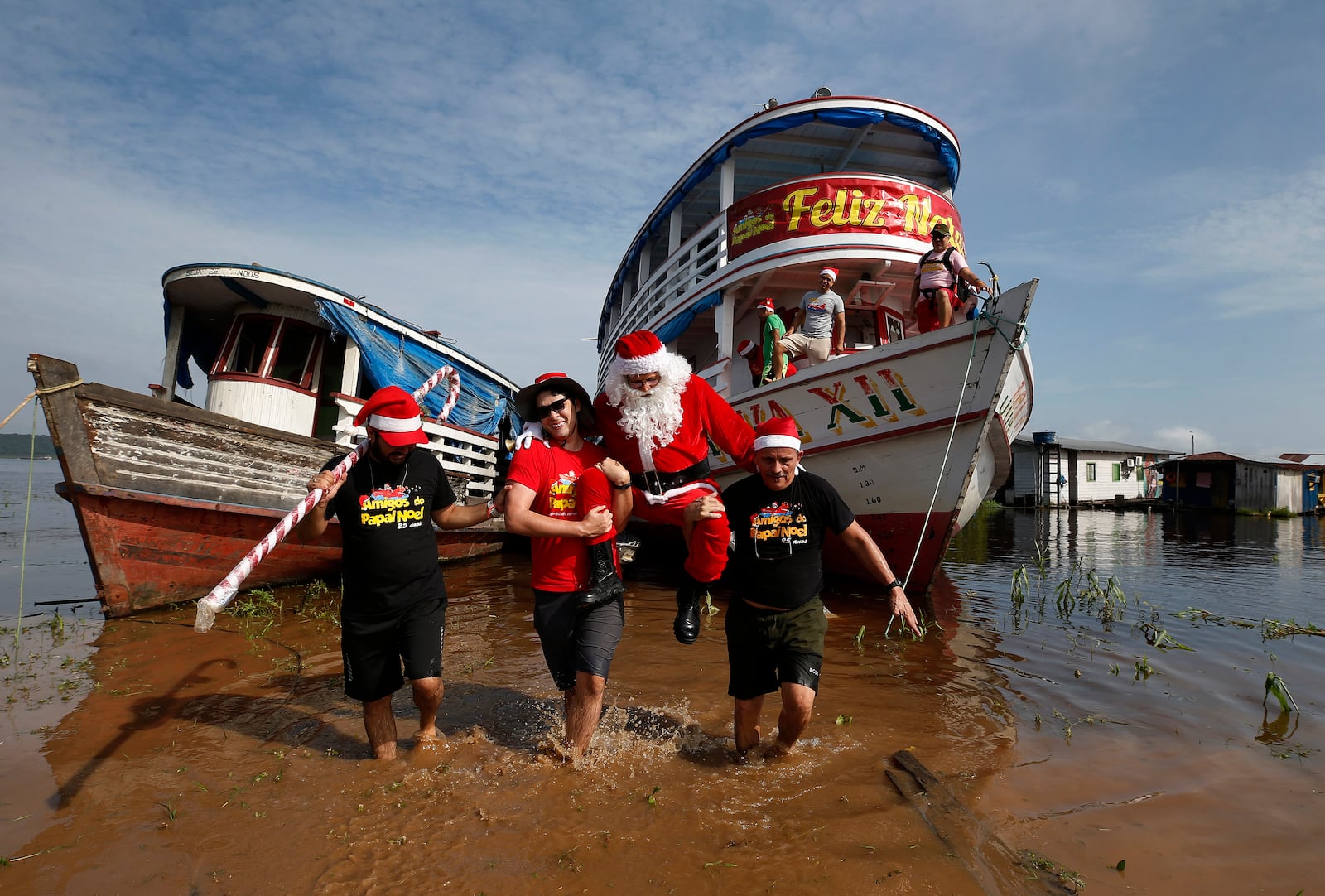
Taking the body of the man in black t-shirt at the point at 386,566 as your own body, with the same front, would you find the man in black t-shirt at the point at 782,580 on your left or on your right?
on your left

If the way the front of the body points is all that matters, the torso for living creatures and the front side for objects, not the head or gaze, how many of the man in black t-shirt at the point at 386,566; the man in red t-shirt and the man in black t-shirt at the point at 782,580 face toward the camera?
3

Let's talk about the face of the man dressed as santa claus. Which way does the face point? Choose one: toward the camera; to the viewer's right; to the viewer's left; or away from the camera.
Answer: toward the camera

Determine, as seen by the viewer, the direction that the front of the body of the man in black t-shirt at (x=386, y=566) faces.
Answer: toward the camera

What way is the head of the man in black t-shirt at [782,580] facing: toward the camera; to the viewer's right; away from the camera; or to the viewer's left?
toward the camera

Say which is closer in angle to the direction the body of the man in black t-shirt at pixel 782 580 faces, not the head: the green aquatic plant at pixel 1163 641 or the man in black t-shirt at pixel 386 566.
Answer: the man in black t-shirt

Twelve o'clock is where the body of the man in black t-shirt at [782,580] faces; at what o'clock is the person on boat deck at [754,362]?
The person on boat deck is roughly at 6 o'clock from the man in black t-shirt.

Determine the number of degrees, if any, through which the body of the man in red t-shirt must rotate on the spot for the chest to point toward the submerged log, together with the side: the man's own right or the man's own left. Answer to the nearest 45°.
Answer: approximately 45° to the man's own left

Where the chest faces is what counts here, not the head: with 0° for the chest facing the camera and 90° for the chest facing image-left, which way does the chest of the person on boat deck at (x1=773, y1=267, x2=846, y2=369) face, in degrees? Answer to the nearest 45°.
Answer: approximately 45°

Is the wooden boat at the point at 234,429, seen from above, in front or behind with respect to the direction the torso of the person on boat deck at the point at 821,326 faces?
in front

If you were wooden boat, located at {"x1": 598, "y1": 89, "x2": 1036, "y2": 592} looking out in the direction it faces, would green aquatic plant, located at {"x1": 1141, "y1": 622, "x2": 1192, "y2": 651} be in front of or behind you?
in front

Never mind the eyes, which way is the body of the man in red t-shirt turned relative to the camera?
toward the camera

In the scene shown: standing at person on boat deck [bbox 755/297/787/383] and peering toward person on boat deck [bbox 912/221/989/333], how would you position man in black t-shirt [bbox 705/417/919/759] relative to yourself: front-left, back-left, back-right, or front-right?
front-right
